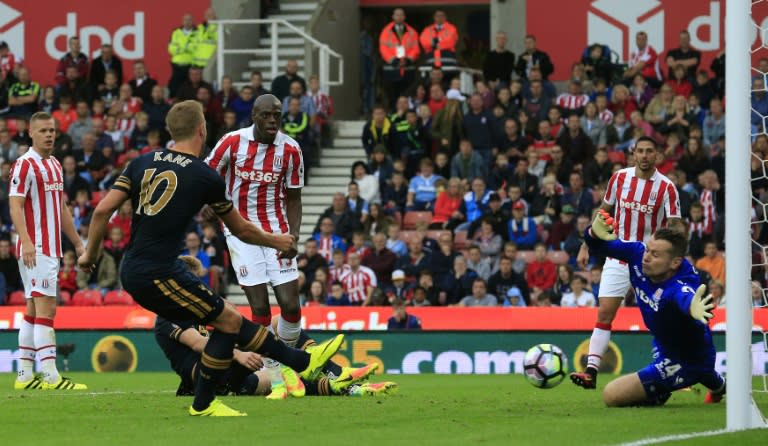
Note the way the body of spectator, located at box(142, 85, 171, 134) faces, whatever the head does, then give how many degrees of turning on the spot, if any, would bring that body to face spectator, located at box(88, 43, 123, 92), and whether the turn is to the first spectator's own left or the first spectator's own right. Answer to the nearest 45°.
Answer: approximately 135° to the first spectator's own right

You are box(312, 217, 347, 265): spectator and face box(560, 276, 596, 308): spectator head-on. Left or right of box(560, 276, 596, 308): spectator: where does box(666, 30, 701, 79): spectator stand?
left

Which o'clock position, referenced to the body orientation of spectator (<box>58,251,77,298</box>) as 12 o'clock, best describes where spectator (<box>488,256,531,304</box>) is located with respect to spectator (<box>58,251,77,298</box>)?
spectator (<box>488,256,531,304</box>) is roughly at 10 o'clock from spectator (<box>58,251,77,298</box>).

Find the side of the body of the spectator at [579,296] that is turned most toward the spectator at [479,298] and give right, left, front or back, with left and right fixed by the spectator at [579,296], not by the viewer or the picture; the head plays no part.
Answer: right

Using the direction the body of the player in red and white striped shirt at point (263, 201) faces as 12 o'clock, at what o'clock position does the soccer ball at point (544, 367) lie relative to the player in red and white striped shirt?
The soccer ball is roughly at 10 o'clock from the player in red and white striped shirt.

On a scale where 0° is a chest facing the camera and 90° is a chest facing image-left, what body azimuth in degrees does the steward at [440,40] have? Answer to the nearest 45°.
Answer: approximately 0°

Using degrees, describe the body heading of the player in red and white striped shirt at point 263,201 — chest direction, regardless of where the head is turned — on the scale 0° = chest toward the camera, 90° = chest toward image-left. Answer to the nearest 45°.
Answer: approximately 0°

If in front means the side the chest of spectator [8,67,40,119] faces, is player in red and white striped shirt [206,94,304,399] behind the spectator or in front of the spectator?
in front

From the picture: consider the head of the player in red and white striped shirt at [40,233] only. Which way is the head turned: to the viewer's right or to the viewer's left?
to the viewer's right

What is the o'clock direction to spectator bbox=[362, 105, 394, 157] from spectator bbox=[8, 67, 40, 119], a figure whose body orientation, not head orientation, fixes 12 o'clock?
spectator bbox=[362, 105, 394, 157] is roughly at 10 o'clock from spectator bbox=[8, 67, 40, 119].

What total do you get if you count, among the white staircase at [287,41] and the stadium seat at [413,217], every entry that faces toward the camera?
2
